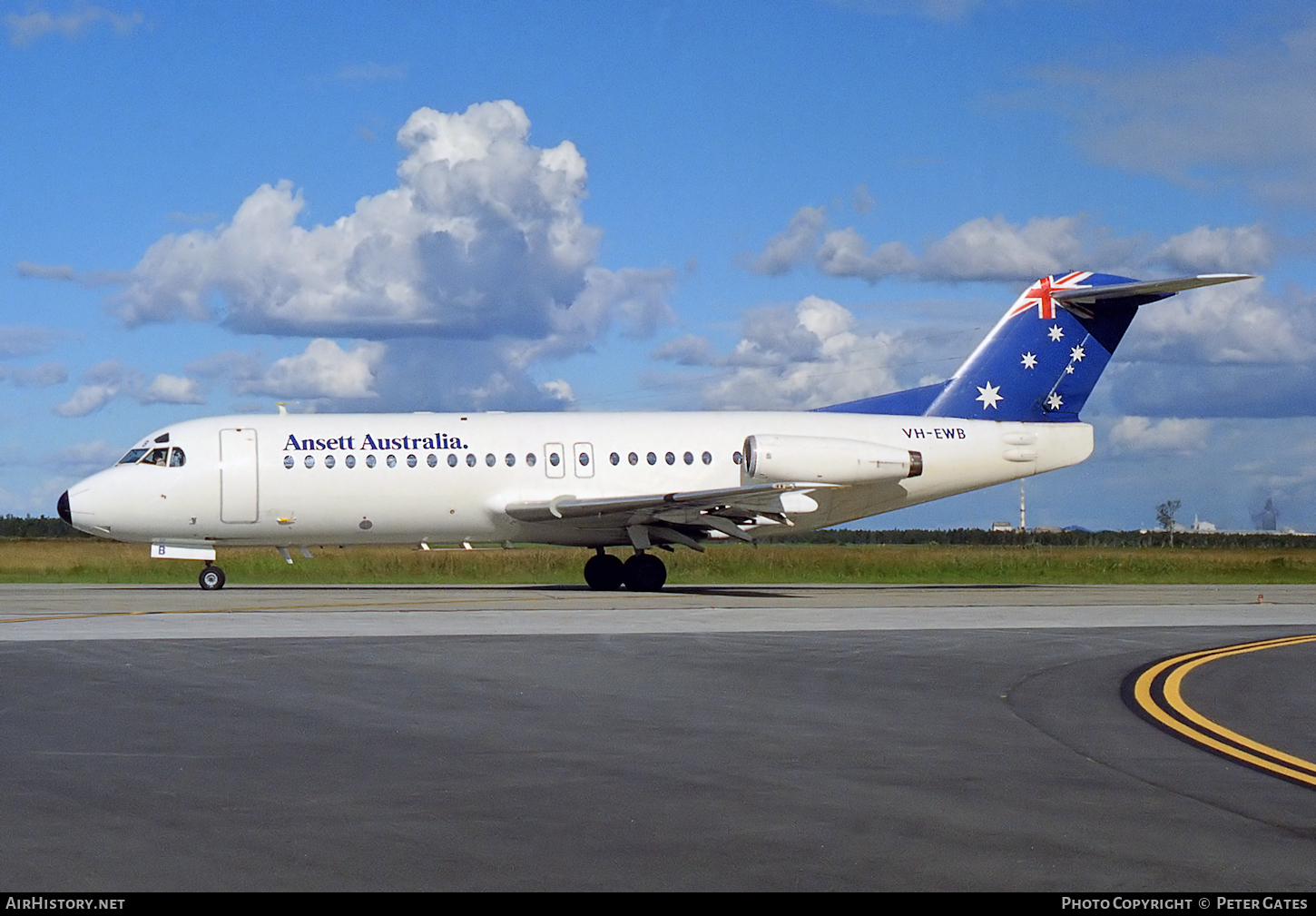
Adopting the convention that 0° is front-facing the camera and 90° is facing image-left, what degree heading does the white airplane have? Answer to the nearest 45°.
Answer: approximately 90°
